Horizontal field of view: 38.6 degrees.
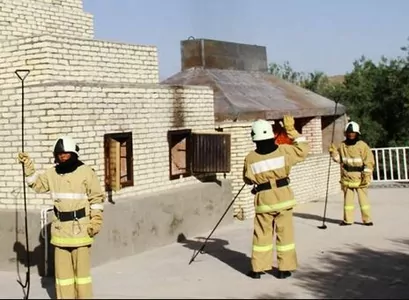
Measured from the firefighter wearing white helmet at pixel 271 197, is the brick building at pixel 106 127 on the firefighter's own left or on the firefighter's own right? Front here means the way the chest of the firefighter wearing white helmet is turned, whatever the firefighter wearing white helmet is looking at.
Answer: on the firefighter's own left

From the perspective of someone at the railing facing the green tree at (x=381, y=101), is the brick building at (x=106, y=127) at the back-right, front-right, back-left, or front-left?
back-left

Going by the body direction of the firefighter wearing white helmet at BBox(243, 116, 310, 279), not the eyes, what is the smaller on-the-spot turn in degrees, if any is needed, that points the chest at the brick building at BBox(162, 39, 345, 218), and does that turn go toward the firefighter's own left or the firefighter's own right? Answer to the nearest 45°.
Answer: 0° — they already face it

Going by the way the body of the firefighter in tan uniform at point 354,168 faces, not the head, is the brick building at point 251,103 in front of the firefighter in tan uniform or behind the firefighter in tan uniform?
behind

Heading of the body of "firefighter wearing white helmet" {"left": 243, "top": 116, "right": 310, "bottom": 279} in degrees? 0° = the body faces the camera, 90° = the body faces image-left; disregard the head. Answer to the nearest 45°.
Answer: approximately 180°

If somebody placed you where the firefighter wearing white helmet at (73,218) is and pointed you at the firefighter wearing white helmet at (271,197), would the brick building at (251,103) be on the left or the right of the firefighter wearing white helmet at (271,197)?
left

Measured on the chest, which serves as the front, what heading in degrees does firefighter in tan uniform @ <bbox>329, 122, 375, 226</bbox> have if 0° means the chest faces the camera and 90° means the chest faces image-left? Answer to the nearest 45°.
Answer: approximately 0°

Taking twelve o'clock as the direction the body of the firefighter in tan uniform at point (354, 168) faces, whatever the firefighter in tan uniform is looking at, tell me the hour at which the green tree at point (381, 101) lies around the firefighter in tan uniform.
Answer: The green tree is roughly at 6 o'clock from the firefighter in tan uniform.
